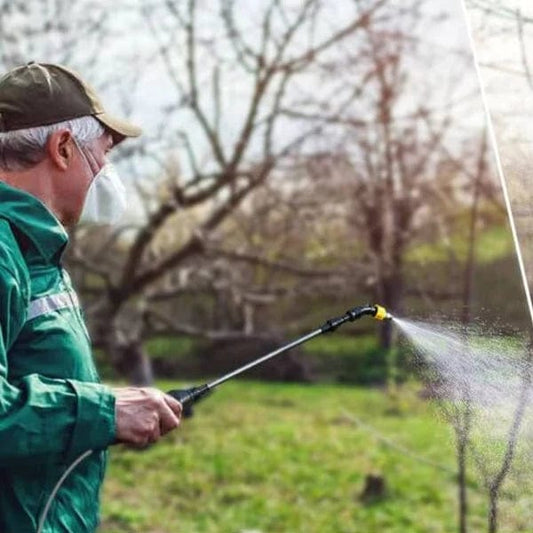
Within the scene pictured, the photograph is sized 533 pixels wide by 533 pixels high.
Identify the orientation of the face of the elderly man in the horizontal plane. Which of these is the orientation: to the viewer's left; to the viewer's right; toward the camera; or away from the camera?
to the viewer's right

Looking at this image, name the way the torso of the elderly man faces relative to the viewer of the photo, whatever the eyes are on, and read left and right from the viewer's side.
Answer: facing to the right of the viewer
